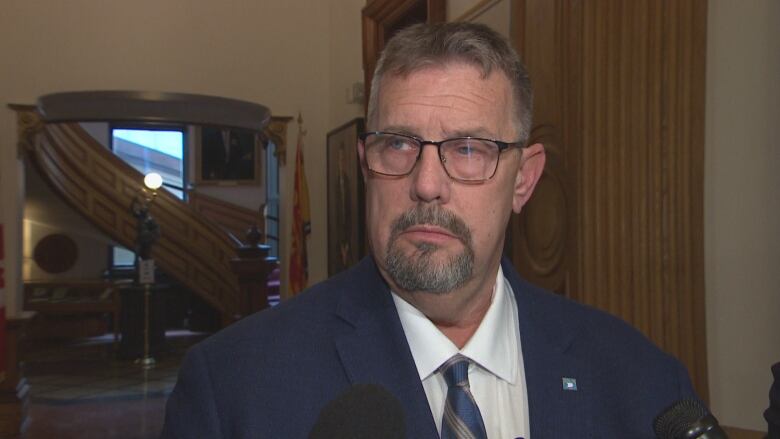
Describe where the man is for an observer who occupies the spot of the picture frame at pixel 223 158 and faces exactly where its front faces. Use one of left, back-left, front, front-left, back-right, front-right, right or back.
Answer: front

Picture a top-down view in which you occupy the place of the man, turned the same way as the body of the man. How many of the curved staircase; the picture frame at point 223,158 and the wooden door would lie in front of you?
0

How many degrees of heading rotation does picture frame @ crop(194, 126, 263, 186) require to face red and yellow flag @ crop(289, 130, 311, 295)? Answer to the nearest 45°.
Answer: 0° — it already faces it

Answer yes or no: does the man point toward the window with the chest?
no

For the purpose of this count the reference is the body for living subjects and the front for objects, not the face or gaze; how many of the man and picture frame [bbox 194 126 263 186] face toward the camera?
2

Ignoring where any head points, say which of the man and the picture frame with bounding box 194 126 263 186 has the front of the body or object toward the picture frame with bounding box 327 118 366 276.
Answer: the picture frame with bounding box 194 126 263 186

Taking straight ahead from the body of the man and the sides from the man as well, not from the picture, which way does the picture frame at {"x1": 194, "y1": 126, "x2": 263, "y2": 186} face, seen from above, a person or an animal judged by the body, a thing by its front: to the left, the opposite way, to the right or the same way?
the same way

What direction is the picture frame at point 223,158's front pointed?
toward the camera

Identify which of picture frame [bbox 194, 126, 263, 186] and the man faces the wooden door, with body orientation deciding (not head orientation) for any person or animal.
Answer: the picture frame

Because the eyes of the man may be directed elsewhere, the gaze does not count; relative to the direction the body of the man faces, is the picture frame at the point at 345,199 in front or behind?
behind

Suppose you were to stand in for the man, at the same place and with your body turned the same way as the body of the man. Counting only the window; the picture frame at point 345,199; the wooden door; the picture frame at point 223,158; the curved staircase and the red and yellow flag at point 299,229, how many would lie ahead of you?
0

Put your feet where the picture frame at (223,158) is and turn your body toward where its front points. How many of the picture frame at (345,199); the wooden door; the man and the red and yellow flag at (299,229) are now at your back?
0

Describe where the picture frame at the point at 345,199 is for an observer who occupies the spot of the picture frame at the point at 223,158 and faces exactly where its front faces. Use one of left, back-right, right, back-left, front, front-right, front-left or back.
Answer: front

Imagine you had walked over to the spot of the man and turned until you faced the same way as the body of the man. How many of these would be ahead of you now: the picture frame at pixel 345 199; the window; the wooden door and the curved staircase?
0

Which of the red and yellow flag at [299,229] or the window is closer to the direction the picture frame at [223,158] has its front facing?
the red and yellow flag

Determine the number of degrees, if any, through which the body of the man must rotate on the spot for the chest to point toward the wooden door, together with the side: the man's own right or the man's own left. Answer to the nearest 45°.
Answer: approximately 135° to the man's own left

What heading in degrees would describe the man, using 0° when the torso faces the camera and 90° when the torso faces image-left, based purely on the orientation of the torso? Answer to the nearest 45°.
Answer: approximately 0°
